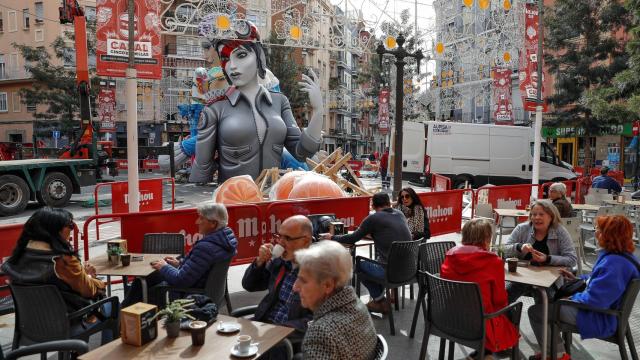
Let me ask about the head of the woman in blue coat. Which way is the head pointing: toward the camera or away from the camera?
away from the camera

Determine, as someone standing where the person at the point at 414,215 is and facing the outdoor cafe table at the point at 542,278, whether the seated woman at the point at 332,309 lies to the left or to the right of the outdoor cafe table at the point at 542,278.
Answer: right

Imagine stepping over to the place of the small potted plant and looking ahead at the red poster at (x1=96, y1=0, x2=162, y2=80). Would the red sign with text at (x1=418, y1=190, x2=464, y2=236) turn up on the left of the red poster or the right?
right

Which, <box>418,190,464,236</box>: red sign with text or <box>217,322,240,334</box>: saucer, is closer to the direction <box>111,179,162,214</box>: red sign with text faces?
the saucer

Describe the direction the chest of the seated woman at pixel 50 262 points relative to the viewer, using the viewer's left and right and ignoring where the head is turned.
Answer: facing away from the viewer and to the right of the viewer

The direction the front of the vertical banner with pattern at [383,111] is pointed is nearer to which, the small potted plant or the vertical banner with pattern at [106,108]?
the small potted plant

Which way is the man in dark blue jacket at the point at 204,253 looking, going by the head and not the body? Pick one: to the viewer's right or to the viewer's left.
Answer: to the viewer's left

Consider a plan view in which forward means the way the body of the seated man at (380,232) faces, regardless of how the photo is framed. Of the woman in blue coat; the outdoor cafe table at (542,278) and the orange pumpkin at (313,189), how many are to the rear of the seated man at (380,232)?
2

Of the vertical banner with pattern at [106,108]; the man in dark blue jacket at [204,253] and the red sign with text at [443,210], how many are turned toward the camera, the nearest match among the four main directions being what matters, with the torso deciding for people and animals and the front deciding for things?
2

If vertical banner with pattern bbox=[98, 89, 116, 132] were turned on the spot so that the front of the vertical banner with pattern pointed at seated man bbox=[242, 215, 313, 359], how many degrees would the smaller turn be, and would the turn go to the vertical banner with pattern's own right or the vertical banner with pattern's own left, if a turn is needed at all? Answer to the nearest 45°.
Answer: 0° — it already faces them

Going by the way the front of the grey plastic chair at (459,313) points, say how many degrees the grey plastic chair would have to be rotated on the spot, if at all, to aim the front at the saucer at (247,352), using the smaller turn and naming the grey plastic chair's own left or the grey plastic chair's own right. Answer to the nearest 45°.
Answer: approximately 180°

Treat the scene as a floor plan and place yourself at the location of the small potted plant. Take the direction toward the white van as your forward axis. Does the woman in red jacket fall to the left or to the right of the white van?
right
